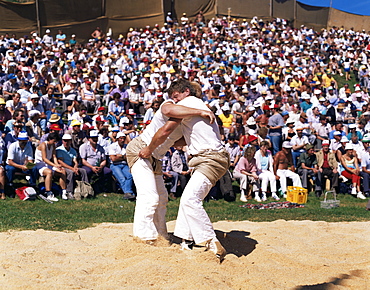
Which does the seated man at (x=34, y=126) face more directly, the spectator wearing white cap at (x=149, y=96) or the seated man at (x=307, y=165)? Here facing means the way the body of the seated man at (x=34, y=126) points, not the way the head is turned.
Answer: the seated man

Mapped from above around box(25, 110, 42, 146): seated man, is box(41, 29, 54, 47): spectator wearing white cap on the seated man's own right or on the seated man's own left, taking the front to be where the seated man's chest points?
on the seated man's own left

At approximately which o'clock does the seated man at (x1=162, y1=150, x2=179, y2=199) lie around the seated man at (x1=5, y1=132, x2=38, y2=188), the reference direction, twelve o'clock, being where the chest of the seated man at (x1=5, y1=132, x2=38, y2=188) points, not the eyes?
the seated man at (x1=162, y1=150, x2=179, y2=199) is roughly at 9 o'clock from the seated man at (x1=5, y1=132, x2=38, y2=188).

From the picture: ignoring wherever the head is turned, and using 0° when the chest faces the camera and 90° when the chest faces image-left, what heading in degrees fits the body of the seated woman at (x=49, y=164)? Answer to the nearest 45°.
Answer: approximately 315°

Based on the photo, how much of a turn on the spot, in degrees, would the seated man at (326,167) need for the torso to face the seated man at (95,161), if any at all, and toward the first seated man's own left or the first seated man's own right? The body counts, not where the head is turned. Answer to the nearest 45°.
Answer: approximately 45° to the first seated man's own right

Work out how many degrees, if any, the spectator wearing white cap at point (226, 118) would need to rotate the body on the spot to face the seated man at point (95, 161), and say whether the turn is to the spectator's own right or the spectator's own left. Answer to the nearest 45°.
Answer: approximately 45° to the spectator's own right

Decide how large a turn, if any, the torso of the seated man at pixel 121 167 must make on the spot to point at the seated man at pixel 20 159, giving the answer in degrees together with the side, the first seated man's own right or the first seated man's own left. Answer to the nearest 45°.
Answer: approximately 135° to the first seated man's own right
